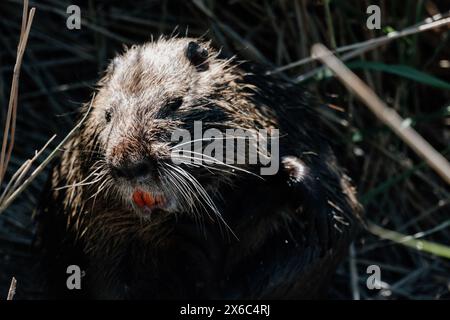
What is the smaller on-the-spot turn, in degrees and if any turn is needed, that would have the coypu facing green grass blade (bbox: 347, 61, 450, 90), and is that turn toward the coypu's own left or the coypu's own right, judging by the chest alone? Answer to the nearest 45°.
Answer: approximately 135° to the coypu's own left

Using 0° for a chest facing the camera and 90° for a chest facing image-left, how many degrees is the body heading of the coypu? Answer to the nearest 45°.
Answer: approximately 45°
